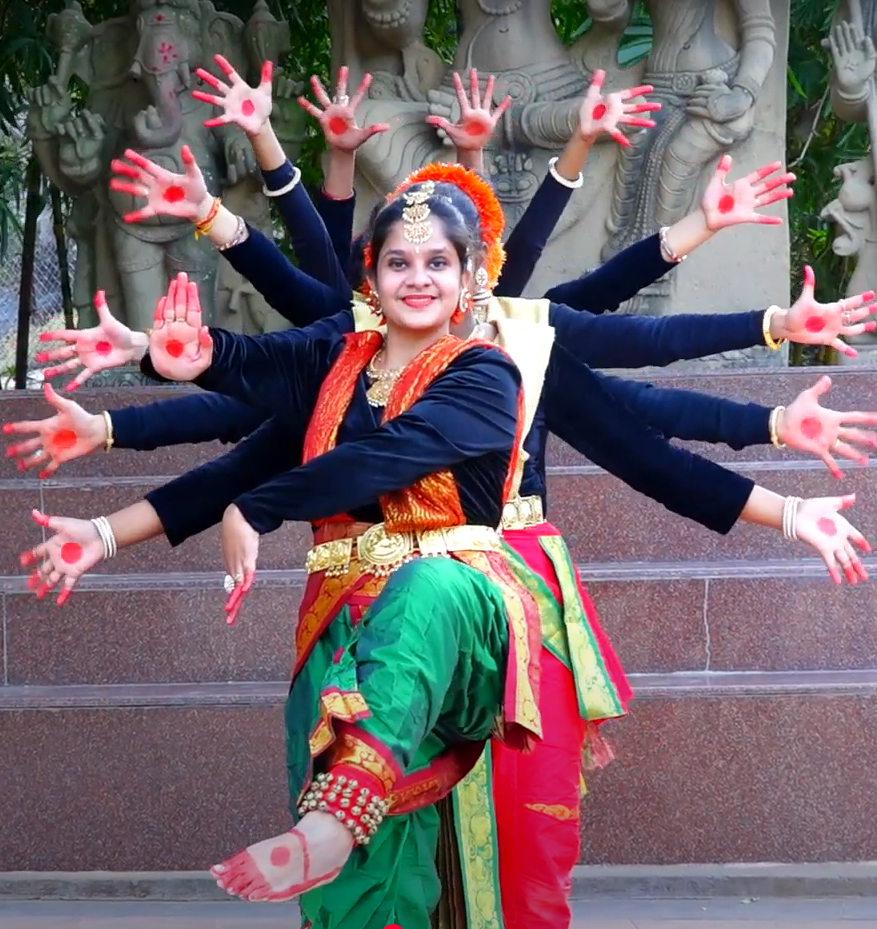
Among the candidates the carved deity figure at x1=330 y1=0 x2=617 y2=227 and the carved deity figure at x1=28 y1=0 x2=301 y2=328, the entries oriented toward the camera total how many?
2

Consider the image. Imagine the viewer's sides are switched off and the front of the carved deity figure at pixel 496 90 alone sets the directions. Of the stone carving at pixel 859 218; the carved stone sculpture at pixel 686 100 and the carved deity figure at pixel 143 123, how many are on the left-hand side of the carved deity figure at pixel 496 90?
2

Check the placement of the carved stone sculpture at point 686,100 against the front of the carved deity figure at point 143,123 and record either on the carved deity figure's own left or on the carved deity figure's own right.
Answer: on the carved deity figure's own left

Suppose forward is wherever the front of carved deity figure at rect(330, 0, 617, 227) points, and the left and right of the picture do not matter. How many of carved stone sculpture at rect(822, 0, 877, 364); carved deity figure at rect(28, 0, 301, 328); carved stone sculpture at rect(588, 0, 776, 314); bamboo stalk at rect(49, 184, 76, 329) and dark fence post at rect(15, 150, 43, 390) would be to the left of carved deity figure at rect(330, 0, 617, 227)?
2

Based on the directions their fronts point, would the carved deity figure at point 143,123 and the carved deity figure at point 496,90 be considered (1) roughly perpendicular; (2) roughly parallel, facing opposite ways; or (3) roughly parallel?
roughly parallel

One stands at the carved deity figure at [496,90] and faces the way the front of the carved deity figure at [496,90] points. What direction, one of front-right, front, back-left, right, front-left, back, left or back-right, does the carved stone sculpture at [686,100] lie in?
left

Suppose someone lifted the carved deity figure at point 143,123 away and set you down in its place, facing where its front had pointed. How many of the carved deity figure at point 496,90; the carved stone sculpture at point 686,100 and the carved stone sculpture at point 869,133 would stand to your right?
0

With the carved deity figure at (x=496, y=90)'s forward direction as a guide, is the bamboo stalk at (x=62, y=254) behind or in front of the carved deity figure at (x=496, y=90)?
behind

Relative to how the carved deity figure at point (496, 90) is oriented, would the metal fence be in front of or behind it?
behind

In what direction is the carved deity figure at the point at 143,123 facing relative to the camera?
toward the camera

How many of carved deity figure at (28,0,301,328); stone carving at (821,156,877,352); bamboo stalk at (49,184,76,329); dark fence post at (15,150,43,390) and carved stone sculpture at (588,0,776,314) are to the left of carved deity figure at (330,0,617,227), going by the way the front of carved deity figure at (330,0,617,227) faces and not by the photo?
2

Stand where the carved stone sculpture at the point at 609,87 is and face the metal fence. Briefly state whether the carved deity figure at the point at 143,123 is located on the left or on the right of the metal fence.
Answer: left

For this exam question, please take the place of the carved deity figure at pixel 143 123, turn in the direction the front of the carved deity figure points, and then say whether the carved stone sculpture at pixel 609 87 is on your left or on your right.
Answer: on your left

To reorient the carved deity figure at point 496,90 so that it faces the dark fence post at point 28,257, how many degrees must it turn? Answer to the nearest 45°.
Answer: approximately 135° to its right
